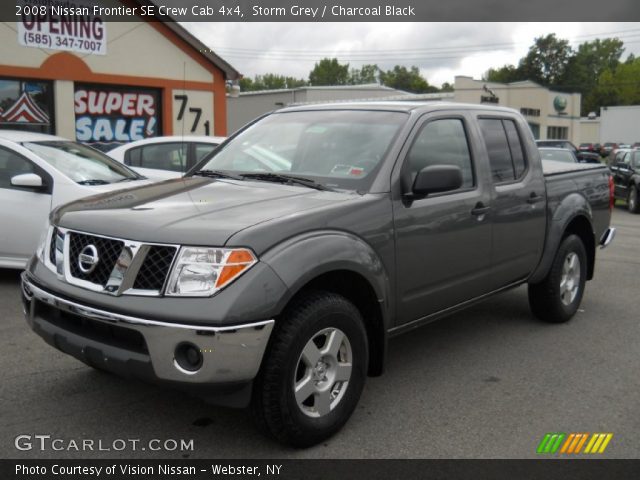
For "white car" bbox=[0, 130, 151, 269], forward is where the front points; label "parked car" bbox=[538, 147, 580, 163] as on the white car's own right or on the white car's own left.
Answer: on the white car's own left

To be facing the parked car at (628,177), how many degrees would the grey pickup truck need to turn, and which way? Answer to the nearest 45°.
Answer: approximately 180°

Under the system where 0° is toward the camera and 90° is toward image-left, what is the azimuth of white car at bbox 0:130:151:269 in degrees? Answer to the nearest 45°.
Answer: approximately 315°

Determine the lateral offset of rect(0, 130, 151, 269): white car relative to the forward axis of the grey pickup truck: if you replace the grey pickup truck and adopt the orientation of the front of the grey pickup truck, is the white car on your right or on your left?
on your right
